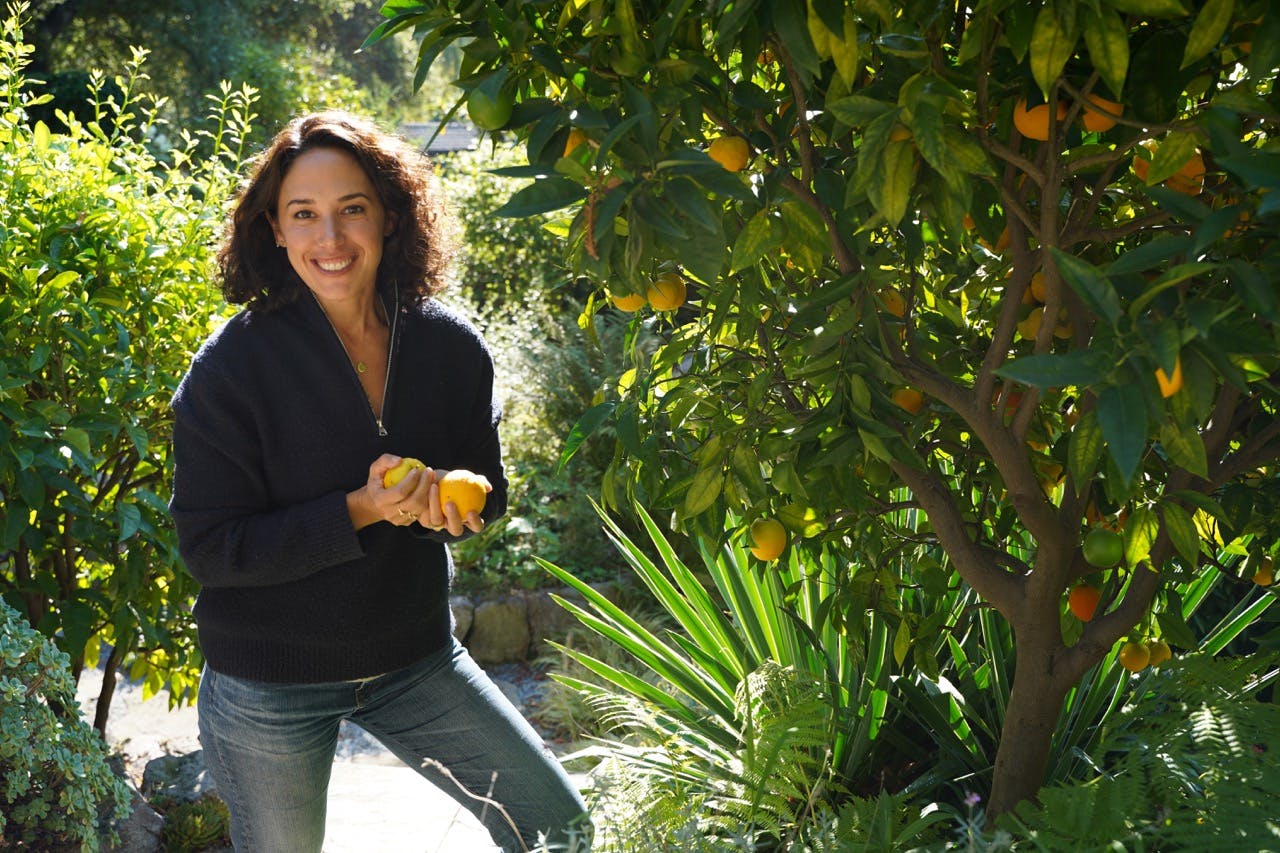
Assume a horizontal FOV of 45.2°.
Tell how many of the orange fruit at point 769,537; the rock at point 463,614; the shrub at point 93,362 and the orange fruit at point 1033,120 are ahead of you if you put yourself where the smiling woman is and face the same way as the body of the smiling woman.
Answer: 0

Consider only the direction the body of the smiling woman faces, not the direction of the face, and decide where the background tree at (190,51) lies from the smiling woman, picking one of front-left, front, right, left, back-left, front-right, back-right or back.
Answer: back-left

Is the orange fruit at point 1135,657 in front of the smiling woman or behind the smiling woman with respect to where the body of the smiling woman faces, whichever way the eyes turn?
in front

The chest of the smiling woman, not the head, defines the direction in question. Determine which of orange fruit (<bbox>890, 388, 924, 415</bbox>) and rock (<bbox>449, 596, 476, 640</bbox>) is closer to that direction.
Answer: the orange fruit

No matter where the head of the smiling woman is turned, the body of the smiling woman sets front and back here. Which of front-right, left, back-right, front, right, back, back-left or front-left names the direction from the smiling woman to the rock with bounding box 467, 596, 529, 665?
back-left

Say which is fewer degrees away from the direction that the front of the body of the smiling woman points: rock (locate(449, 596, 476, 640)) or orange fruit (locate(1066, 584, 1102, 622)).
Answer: the orange fruit

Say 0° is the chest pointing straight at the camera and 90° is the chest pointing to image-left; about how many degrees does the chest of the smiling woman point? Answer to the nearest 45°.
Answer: approximately 315°

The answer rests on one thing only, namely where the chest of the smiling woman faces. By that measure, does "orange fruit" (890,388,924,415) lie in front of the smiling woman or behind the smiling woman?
behind
